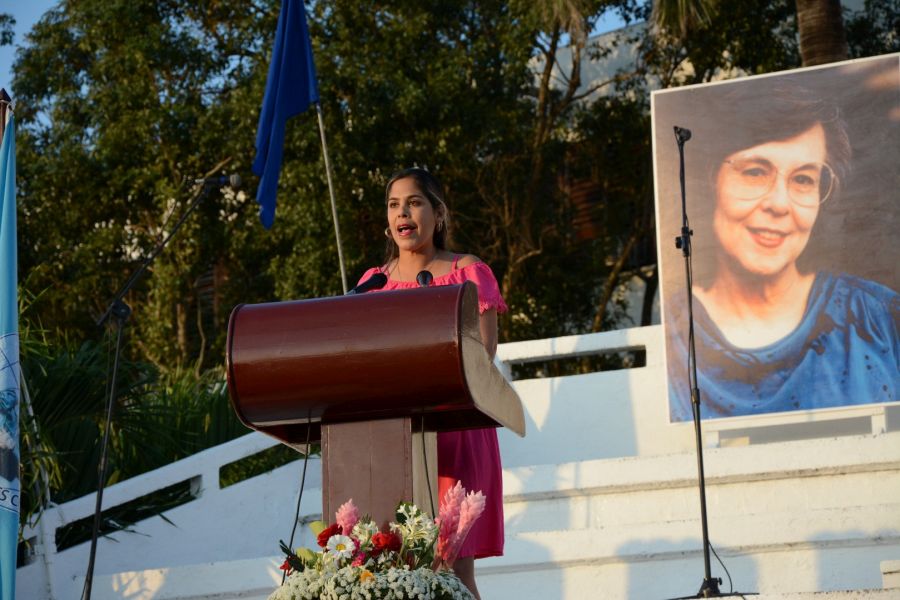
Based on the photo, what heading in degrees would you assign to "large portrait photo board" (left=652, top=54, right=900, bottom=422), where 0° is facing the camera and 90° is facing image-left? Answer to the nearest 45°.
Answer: approximately 0°

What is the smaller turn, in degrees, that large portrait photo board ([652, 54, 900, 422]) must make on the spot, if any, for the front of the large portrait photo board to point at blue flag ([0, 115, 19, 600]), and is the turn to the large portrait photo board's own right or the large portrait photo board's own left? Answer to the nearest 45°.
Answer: approximately 45° to the large portrait photo board's own right

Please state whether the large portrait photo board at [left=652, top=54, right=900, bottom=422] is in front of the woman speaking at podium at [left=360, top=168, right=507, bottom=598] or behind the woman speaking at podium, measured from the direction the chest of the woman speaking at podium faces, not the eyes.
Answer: behind

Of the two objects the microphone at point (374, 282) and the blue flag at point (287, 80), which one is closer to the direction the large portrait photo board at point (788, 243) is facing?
the microphone

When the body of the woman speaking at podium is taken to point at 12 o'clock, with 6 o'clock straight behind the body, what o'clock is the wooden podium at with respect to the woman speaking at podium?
The wooden podium is roughly at 11 o'clock from the woman speaking at podium.
